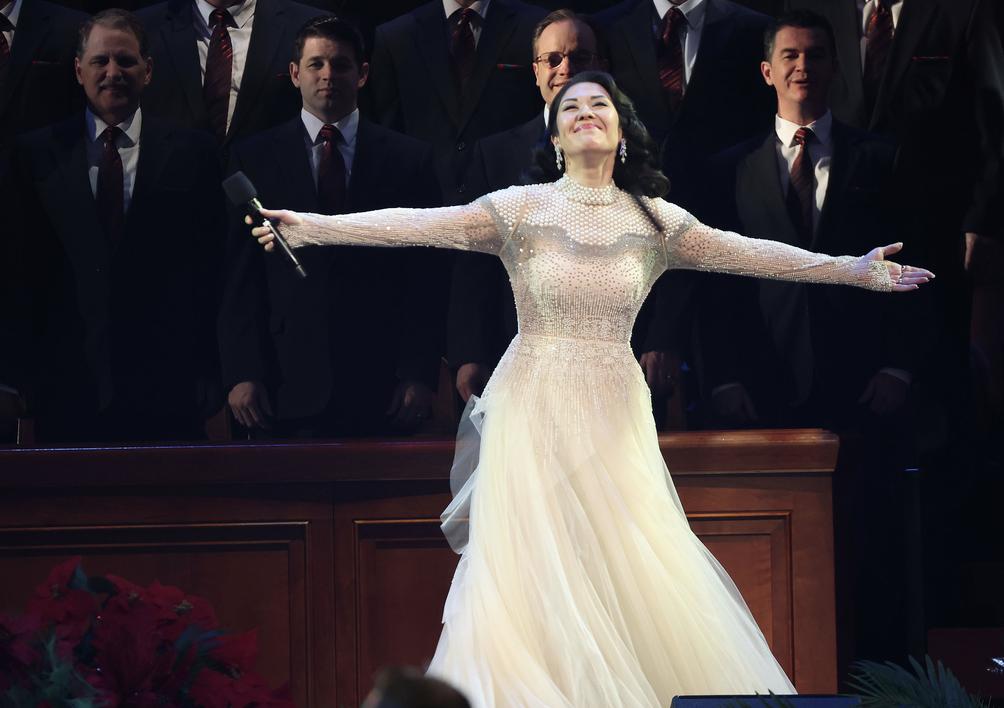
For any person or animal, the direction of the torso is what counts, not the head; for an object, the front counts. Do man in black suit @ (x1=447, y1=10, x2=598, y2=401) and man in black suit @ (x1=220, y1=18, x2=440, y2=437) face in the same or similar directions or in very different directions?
same or similar directions

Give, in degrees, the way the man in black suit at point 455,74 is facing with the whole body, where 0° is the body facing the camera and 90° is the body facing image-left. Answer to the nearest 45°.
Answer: approximately 0°

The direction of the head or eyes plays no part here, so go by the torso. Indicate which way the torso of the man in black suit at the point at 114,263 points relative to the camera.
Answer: toward the camera

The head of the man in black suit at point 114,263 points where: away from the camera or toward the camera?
toward the camera

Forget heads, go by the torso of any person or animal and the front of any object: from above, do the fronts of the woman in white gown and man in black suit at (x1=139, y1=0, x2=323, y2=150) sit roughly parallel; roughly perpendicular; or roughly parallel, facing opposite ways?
roughly parallel

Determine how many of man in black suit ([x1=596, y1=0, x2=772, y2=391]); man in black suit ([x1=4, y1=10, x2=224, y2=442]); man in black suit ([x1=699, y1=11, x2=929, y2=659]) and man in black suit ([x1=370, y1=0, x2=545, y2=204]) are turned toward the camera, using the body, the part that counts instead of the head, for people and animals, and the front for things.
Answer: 4

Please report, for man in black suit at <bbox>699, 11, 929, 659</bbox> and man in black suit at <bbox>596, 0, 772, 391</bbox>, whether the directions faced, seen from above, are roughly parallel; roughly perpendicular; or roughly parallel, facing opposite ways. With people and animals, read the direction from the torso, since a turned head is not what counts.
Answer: roughly parallel

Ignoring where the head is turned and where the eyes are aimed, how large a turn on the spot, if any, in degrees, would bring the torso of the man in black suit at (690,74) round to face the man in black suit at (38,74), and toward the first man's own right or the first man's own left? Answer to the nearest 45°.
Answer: approximately 90° to the first man's own right

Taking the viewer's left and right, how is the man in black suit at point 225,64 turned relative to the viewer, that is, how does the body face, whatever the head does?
facing the viewer

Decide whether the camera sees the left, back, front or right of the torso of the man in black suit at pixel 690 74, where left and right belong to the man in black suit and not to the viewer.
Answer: front

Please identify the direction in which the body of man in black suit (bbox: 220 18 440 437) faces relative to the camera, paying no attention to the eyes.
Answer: toward the camera

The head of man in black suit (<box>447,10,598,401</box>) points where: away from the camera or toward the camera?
toward the camera
